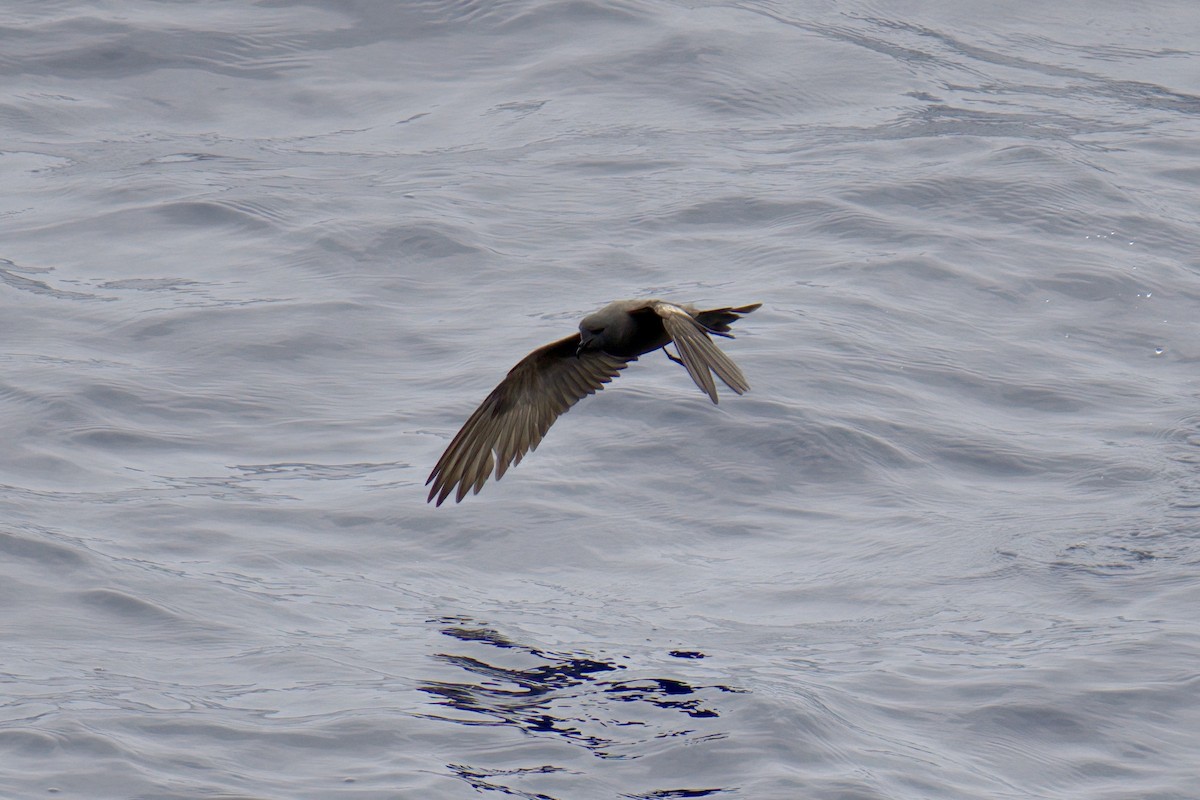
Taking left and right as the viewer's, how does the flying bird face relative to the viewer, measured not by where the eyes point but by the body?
facing the viewer and to the left of the viewer
